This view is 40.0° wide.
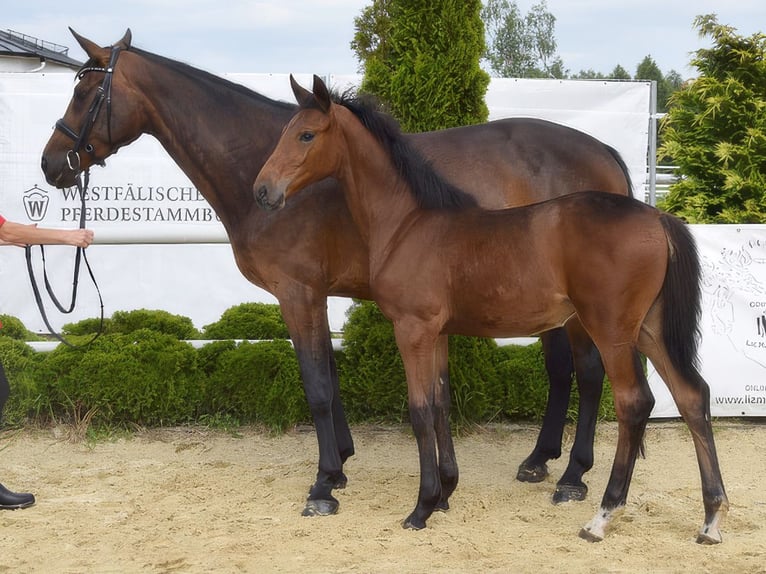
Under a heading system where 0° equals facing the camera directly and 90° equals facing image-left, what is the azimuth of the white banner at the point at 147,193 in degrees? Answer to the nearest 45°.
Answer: approximately 0°

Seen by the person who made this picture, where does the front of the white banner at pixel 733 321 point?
facing the viewer

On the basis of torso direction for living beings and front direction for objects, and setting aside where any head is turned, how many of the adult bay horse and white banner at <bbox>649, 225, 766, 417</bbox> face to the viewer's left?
1

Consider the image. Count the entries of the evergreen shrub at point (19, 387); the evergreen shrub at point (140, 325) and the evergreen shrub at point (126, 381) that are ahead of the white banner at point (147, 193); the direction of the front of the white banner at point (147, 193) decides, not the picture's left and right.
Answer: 3

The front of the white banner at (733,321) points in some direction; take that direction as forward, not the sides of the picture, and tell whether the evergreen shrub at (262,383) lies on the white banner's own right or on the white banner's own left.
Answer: on the white banner's own right

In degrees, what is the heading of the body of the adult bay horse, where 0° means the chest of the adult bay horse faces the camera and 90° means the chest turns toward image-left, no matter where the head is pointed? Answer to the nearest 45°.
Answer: approximately 90°
